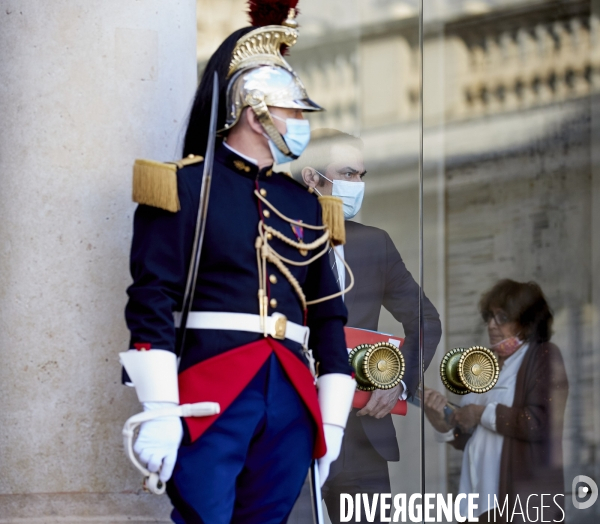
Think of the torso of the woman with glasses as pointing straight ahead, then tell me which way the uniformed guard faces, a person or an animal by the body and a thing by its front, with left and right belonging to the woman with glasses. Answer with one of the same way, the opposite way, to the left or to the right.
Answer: to the left

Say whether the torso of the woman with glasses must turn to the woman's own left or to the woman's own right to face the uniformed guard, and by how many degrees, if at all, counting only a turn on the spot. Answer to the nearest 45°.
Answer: approximately 45° to the woman's own left

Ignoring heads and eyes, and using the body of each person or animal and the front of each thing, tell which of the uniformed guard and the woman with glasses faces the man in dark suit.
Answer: the woman with glasses

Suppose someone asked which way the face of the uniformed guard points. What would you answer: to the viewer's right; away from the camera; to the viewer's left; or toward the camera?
to the viewer's right

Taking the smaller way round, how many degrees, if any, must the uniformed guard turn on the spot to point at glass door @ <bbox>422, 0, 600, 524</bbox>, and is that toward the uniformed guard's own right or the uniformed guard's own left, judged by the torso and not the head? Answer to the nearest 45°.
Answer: approximately 90° to the uniformed guard's own left

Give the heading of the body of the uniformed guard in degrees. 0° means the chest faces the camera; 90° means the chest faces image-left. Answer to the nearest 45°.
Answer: approximately 315°
